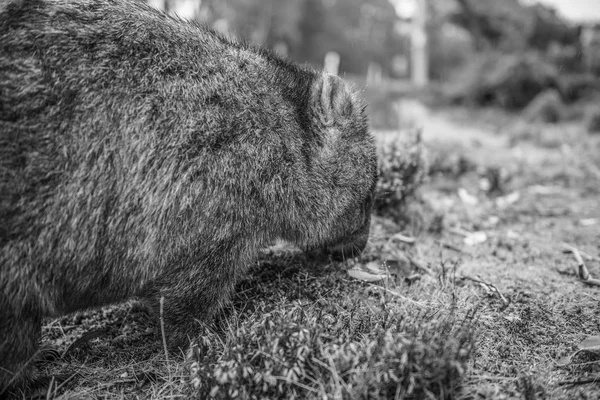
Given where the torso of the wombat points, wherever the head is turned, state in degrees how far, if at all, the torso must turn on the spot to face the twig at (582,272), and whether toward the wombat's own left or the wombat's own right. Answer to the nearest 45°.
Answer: approximately 45° to the wombat's own right

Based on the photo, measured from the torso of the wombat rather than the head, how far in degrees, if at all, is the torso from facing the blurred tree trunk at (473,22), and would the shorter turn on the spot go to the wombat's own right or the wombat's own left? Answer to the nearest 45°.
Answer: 0° — it already faces it

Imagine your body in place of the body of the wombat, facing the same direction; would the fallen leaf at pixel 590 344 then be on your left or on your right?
on your right

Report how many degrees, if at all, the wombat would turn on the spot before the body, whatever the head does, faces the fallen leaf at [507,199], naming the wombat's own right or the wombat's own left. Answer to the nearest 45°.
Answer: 0° — it already faces it

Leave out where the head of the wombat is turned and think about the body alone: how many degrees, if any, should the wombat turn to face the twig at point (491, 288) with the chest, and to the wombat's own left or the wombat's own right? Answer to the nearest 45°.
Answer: approximately 45° to the wombat's own right

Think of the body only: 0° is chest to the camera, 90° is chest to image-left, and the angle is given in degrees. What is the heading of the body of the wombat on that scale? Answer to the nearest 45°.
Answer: approximately 225°

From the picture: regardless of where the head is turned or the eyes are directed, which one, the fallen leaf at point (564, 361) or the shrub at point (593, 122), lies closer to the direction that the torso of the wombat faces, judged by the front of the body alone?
the shrub

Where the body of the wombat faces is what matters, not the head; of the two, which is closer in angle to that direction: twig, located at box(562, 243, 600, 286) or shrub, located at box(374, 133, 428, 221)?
the shrub
